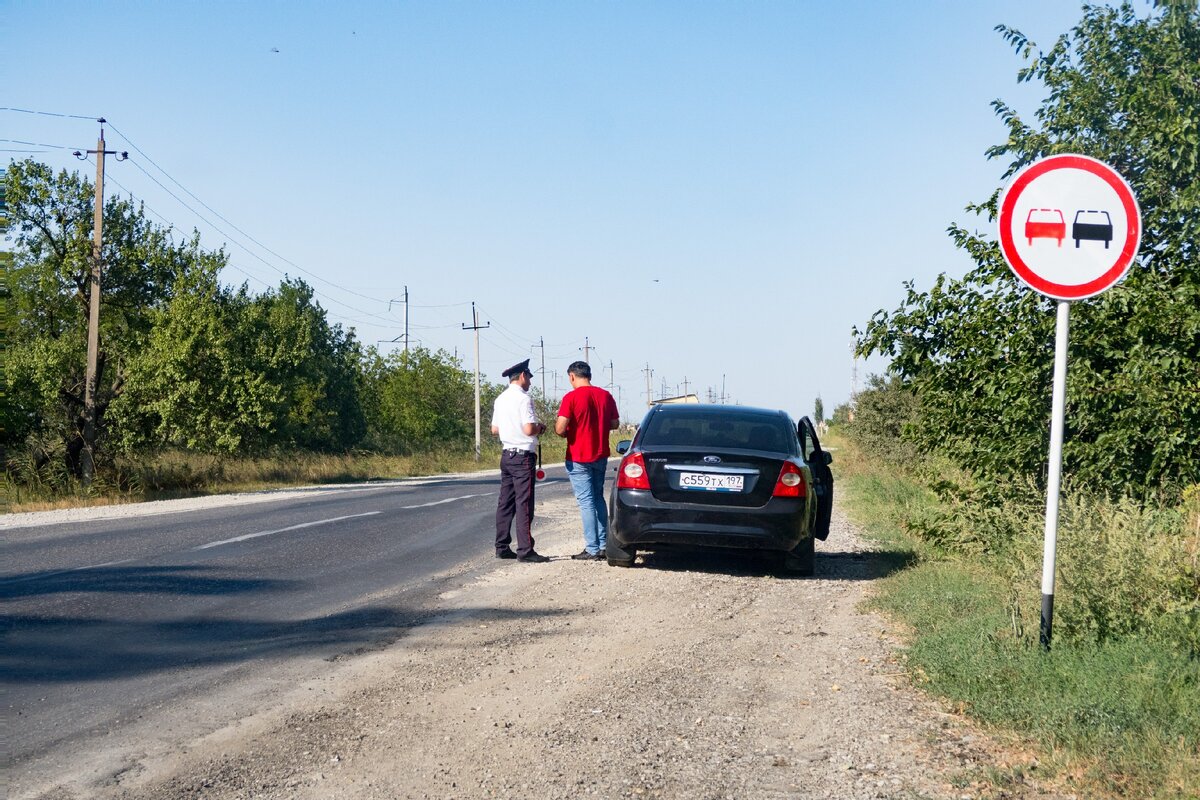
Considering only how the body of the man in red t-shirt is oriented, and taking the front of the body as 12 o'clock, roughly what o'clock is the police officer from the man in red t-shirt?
The police officer is roughly at 10 o'clock from the man in red t-shirt.

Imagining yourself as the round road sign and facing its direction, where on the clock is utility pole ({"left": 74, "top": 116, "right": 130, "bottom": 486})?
The utility pole is roughly at 4 o'clock from the round road sign.

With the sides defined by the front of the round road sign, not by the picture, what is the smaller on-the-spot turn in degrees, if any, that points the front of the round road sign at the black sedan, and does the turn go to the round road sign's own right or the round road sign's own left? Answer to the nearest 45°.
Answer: approximately 135° to the round road sign's own right

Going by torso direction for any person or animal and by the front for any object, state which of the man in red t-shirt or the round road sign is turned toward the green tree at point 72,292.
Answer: the man in red t-shirt

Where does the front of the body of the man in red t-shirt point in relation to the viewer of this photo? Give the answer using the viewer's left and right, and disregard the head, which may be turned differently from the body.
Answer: facing away from the viewer and to the left of the viewer

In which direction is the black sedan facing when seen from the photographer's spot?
facing away from the viewer

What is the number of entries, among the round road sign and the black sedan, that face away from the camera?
1

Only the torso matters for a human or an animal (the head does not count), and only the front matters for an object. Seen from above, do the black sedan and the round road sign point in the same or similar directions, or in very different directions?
very different directions

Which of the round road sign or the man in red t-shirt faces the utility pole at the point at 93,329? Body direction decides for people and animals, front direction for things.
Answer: the man in red t-shirt

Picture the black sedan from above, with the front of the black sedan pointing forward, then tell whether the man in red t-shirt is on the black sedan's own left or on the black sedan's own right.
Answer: on the black sedan's own left

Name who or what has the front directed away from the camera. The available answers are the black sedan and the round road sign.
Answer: the black sedan

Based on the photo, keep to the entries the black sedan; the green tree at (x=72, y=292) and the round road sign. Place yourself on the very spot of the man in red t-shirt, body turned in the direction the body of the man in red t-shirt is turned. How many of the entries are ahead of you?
1

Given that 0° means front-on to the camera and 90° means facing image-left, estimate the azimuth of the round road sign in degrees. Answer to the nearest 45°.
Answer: approximately 0°
